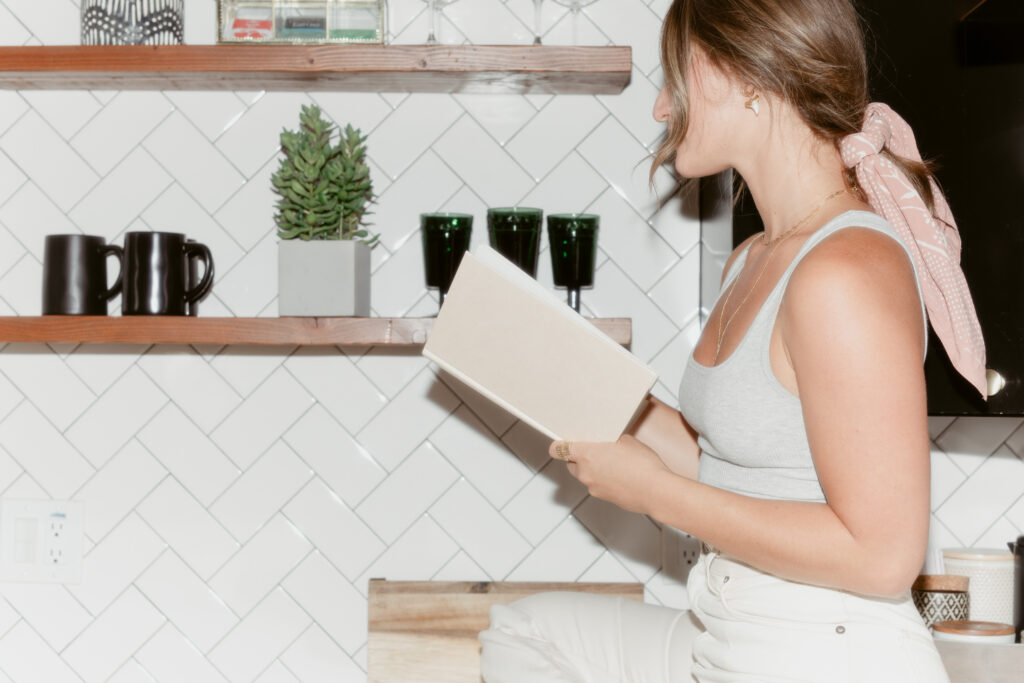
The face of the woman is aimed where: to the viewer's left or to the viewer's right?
to the viewer's left

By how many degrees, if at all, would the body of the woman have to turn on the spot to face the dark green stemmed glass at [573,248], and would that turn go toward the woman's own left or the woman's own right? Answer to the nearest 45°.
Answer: approximately 45° to the woman's own right

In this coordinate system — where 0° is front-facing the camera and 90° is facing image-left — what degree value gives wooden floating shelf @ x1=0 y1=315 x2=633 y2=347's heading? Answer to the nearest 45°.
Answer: approximately 0°

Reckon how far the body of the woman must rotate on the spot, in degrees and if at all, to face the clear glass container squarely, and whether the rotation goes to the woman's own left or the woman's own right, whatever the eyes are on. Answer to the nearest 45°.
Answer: approximately 45° to the woman's own right

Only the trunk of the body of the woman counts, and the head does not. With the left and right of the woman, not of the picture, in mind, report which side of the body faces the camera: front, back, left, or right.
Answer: left

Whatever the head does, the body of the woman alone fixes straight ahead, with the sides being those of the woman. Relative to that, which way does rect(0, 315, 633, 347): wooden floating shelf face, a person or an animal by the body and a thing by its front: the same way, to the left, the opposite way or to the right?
to the left

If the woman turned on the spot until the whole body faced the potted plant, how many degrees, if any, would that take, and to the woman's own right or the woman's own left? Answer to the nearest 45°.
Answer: approximately 45° to the woman's own right

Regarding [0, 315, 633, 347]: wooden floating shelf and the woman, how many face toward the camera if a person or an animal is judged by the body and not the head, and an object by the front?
1
